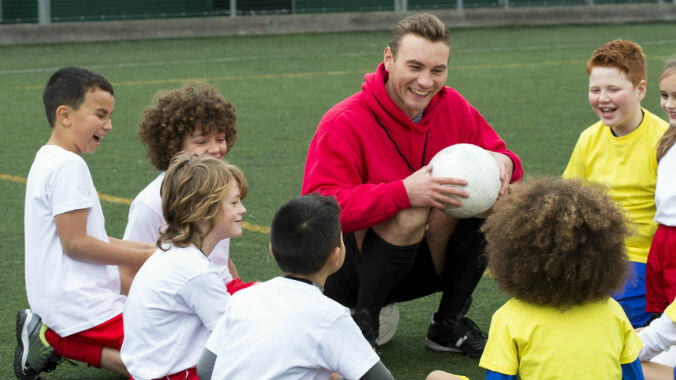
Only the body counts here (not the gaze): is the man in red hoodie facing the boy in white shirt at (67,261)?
no

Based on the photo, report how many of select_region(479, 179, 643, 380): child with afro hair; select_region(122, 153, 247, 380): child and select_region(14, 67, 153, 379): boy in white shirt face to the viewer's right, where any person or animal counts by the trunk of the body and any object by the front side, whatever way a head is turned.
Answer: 2

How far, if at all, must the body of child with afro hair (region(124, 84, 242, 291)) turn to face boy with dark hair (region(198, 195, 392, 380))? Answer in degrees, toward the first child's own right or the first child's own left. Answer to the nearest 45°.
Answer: approximately 45° to the first child's own right

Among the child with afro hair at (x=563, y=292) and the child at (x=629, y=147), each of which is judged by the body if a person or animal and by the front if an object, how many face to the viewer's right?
0

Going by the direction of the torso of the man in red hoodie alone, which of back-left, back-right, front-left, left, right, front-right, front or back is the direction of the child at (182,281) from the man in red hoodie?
right

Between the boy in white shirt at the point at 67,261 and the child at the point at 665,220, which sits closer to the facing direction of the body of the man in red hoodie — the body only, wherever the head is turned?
the child

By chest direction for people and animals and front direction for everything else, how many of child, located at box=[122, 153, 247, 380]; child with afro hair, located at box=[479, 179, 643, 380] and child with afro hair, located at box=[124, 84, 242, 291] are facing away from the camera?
1

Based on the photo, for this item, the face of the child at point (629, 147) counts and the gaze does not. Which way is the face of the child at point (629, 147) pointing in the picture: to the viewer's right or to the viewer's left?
to the viewer's left

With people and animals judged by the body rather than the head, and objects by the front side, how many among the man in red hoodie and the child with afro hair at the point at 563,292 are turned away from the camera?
1

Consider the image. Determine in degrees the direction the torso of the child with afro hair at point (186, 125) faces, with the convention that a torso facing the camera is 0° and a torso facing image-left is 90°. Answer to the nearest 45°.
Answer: approximately 315°

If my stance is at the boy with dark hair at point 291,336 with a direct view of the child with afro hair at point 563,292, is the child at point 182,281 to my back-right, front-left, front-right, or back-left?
back-left

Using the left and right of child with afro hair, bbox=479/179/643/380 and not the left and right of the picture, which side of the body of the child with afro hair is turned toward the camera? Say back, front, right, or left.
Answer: back

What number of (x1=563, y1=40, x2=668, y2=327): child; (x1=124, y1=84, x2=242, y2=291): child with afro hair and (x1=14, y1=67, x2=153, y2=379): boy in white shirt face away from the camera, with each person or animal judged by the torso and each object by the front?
0

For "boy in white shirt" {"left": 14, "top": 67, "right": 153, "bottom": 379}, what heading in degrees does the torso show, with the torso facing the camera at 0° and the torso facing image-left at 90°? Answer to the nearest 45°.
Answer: approximately 270°

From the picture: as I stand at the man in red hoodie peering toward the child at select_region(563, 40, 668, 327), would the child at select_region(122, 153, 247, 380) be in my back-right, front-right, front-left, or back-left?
back-right

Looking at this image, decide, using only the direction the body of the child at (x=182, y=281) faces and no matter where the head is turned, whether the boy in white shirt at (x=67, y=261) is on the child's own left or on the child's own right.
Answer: on the child's own left

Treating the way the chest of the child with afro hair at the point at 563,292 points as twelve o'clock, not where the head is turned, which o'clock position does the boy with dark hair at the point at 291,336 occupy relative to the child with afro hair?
The boy with dark hair is roughly at 8 o'clock from the child with afro hair.

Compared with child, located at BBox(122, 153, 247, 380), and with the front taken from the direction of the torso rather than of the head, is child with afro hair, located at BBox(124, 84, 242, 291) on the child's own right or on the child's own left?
on the child's own left

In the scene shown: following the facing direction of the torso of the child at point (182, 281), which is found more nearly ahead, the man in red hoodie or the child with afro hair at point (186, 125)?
the man in red hoodie

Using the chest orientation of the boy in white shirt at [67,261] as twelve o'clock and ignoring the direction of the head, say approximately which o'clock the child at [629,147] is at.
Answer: The child is roughly at 12 o'clock from the boy in white shirt.
